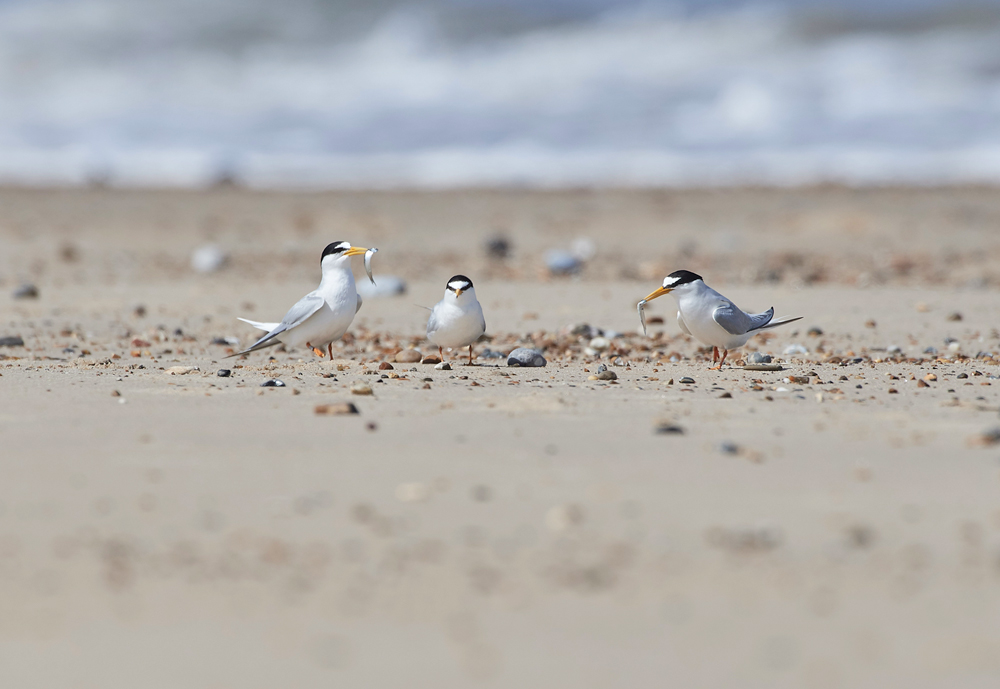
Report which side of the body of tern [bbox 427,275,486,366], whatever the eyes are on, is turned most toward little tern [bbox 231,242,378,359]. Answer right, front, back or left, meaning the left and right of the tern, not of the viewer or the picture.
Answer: right

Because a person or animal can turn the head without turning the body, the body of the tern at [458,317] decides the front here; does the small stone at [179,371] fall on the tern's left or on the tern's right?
on the tern's right

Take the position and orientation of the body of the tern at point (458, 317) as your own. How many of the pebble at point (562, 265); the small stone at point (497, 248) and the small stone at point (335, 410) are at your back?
2

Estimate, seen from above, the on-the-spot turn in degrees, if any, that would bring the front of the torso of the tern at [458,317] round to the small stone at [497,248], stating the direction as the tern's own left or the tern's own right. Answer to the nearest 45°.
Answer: approximately 180°

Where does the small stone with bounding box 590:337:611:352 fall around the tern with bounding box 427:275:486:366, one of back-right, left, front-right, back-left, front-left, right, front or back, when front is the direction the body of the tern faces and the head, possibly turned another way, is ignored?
back-left

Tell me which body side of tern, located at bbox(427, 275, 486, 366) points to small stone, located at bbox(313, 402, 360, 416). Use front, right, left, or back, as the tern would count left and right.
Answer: front

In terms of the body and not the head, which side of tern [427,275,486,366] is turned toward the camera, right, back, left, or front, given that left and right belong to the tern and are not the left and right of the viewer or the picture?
front

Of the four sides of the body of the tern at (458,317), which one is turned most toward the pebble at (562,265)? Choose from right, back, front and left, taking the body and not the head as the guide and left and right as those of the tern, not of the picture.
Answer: back

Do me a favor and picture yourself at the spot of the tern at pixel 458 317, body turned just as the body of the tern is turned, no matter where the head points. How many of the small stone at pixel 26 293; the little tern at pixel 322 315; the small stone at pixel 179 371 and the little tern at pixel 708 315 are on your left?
1

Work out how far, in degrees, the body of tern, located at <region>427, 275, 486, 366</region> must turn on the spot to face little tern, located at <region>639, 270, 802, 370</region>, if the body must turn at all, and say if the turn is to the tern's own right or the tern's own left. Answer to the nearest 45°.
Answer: approximately 90° to the tern's own left

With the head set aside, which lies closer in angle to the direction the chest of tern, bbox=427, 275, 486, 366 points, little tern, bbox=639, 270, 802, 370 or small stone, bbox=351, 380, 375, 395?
the small stone

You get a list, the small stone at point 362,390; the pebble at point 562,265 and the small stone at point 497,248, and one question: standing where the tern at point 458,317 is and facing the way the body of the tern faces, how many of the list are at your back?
2

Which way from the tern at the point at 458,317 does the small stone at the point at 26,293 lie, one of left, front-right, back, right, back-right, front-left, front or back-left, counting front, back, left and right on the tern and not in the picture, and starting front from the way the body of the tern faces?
back-right
